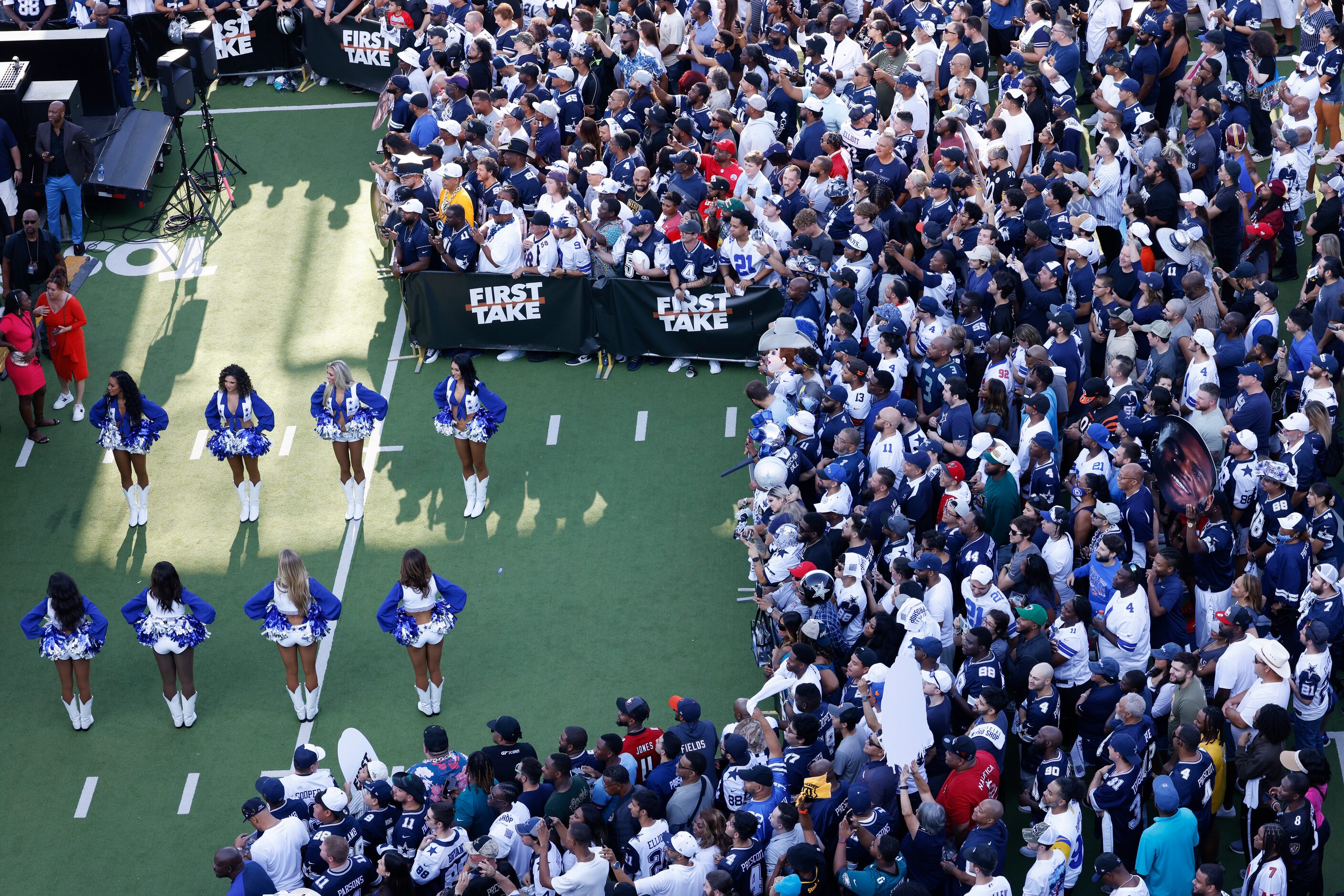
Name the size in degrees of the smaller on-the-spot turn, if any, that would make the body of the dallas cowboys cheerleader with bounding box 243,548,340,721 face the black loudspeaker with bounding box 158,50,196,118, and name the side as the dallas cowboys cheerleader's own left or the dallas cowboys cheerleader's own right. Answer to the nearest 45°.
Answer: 0° — they already face it

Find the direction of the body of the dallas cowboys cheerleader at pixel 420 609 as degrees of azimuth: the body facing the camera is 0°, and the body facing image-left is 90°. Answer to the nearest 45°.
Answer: approximately 180°

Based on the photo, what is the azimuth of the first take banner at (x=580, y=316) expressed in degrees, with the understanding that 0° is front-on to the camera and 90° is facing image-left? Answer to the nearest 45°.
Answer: approximately 0°

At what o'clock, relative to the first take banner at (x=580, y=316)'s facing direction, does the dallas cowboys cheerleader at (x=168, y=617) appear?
The dallas cowboys cheerleader is roughly at 1 o'clock from the first take banner.

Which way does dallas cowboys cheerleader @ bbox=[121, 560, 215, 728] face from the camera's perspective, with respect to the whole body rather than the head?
away from the camera

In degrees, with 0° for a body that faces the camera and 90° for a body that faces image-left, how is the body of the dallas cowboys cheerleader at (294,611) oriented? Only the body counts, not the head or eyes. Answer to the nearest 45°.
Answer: approximately 180°

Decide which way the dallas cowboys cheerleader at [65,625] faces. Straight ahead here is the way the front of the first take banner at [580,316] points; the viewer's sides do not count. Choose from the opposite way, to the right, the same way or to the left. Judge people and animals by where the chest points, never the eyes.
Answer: the opposite way

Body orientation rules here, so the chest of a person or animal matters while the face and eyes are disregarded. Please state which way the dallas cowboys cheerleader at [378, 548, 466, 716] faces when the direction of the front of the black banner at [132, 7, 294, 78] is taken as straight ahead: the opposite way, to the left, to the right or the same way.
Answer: the opposite way
